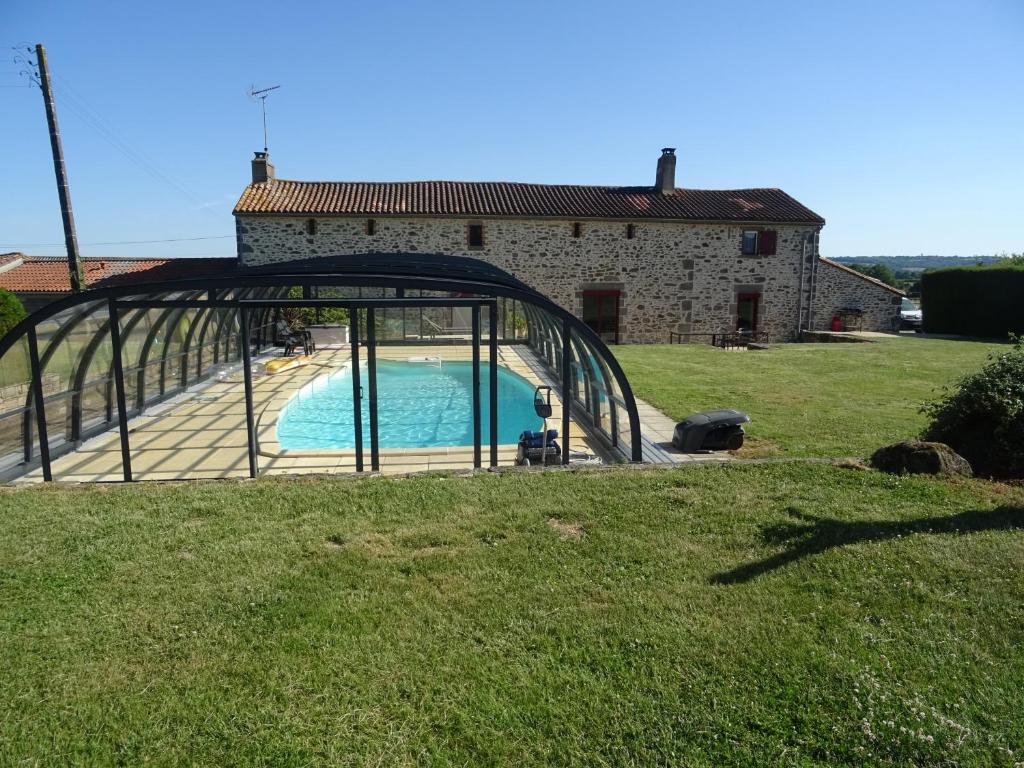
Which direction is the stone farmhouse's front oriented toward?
toward the camera

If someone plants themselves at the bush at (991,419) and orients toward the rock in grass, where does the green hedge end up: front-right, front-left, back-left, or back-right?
back-right

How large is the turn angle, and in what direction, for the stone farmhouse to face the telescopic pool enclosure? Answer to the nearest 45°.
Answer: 0° — it already faces it

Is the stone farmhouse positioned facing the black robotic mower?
yes

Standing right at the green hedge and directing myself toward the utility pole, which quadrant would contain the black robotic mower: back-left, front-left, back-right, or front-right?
front-left

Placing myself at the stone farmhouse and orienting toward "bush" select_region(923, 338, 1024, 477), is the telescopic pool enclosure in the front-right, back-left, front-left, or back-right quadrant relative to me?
front-right

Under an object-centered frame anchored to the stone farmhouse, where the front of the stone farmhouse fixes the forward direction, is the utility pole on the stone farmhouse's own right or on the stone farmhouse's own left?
on the stone farmhouse's own right

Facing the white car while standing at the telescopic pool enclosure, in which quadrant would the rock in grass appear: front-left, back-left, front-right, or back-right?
front-right

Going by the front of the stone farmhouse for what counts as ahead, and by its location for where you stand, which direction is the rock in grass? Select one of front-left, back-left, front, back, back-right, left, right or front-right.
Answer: front

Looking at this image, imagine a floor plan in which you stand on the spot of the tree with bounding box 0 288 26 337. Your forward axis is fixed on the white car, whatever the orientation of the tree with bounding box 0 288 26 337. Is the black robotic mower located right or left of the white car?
right

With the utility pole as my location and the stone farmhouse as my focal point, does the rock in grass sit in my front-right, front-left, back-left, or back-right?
front-right

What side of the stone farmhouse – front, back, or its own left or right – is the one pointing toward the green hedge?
left

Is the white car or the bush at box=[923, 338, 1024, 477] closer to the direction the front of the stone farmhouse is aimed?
the bush

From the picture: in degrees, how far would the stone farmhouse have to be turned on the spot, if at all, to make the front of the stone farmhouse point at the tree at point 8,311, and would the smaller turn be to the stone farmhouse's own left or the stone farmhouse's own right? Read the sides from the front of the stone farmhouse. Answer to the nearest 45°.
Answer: approximately 45° to the stone farmhouse's own right

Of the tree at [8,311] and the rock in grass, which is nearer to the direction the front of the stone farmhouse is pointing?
the rock in grass

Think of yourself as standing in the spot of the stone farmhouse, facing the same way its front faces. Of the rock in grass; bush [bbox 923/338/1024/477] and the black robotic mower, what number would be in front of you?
3

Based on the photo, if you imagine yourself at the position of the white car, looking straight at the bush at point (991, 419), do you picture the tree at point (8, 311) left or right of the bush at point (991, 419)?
right

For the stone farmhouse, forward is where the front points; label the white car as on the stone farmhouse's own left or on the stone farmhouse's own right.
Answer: on the stone farmhouse's own left

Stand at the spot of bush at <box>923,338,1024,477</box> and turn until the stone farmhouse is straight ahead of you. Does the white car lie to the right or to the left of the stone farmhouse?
right
